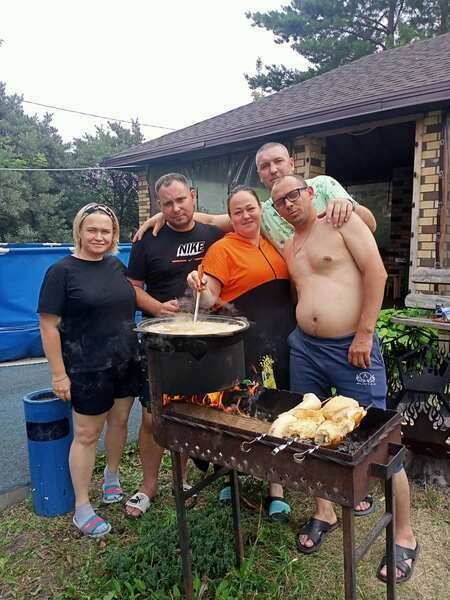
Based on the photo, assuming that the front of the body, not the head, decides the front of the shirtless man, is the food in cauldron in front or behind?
in front

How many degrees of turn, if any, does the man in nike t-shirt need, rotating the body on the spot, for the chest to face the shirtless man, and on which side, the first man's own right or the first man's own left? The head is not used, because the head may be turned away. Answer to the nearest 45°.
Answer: approximately 45° to the first man's own left

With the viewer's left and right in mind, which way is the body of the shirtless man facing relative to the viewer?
facing the viewer and to the left of the viewer

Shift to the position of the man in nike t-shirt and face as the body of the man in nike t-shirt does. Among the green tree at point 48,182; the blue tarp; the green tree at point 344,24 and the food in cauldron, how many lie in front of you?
1

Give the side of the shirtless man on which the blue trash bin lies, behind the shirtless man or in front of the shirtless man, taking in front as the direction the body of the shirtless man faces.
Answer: in front

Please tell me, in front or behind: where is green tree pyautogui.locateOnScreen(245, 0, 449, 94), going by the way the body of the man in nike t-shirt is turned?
behind

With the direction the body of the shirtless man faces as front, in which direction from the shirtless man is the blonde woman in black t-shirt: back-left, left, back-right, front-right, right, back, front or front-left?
front-right

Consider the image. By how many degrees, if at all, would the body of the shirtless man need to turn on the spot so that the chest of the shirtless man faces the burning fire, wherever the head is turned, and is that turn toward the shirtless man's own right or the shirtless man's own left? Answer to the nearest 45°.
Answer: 0° — they already face it

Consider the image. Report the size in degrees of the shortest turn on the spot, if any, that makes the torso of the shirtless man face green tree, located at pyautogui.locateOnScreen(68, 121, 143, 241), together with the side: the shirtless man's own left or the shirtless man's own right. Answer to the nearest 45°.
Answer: approximately 90° to the shirtless man's own right

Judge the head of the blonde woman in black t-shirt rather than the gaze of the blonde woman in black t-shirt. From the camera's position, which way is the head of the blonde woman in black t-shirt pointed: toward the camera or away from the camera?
toward the camera

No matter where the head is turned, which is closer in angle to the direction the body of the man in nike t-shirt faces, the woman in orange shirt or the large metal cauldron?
the large metal cauldron

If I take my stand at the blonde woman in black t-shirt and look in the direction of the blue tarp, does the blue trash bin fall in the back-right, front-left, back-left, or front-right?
front-left

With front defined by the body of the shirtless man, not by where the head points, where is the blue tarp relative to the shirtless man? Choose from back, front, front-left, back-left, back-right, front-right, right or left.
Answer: right

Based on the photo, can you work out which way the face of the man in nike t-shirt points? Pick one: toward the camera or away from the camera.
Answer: toward the camera

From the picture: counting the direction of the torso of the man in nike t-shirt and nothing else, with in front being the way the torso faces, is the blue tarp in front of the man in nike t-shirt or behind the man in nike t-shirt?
behind

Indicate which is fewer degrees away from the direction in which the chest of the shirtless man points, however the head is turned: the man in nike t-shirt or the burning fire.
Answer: the burning fire

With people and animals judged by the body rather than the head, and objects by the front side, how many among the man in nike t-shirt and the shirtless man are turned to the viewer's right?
0

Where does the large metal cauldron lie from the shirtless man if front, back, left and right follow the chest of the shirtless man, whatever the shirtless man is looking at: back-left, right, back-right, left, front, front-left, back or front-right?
front

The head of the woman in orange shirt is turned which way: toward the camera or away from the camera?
toward the camera

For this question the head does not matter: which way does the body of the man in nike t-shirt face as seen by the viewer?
toward the camera

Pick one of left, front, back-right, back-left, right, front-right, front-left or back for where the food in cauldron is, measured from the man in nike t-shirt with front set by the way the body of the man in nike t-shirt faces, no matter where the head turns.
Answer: front
